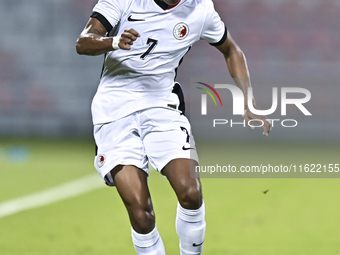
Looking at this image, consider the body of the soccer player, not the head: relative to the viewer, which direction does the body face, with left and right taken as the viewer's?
facing the viewer
